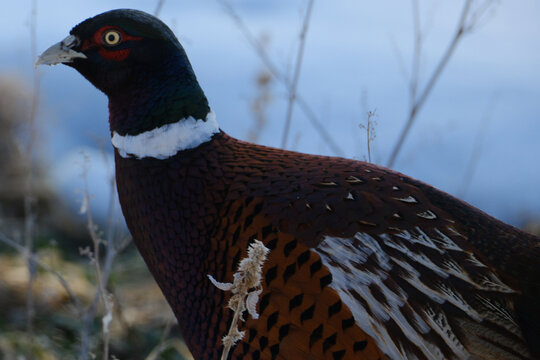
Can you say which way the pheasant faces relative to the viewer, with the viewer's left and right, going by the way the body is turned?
facing to the left of the viewer
